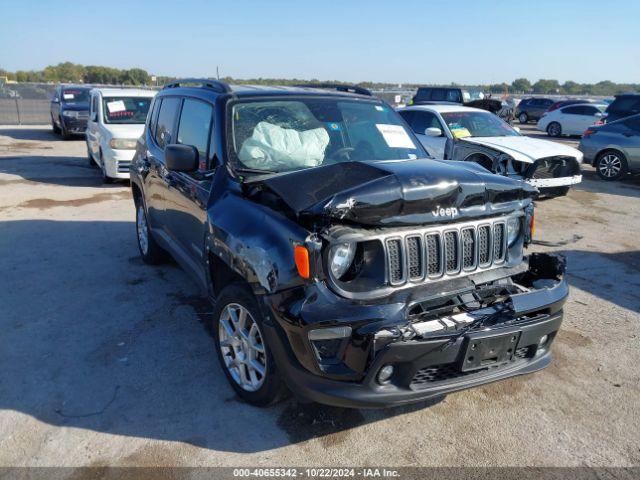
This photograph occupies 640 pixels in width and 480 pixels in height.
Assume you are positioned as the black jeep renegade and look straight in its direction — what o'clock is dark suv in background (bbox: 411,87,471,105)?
The dark suv in background is roughly at 8 o'clock from the black jeep renegade.

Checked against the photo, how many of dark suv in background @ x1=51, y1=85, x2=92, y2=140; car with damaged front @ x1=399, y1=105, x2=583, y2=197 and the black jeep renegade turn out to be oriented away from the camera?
0

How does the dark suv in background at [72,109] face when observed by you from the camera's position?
facing the viewer and to the right of the viewer

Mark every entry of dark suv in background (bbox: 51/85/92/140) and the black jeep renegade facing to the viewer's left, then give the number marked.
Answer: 0

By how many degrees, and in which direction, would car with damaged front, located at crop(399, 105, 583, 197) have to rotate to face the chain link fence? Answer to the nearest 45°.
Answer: approximately 180°

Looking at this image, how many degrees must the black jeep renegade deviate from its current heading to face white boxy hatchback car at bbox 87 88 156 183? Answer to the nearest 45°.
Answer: approximately 180°

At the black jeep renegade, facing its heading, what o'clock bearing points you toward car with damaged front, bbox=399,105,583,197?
The car with damaged front is roughly at 8 o'clock from the black jeep renegade.

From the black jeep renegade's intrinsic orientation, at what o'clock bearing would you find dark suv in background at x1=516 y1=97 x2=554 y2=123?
The dark suv in background is roughly at 8 o'clock from the black jeep renegade.

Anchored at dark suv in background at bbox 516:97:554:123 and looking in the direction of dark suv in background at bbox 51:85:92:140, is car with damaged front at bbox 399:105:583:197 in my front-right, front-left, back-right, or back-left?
front-left

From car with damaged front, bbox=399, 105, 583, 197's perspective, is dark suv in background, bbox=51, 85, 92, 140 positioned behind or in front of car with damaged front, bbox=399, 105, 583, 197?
behind
